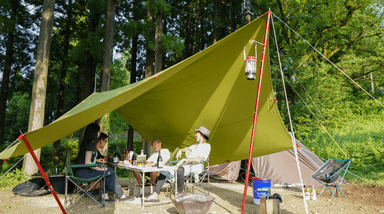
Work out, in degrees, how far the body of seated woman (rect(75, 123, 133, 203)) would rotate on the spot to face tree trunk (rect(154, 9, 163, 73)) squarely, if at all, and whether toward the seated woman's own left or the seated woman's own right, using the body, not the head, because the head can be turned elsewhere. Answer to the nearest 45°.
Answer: approximately 90° to the seated woman's own left

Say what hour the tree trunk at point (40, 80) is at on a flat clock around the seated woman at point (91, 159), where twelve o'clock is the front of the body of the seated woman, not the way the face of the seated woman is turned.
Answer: The tree trunk is roughly at 8 o'clock from the seated woman.

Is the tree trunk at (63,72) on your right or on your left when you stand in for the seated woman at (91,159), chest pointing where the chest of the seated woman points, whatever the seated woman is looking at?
on your left

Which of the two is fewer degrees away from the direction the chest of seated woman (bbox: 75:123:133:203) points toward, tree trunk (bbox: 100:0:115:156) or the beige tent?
the beige tent

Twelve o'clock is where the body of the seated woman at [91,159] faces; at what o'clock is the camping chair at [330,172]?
The camping chair is roughly at 12 o'clock from the seated woman.

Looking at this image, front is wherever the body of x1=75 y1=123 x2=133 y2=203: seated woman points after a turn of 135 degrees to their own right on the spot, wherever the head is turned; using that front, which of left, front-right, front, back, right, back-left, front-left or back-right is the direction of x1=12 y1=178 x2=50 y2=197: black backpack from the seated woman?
right

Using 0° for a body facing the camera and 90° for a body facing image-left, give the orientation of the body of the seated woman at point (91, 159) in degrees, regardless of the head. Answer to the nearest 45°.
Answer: approximately 270°

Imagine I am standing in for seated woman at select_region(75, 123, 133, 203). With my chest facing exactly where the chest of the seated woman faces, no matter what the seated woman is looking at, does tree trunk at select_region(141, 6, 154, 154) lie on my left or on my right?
on my left

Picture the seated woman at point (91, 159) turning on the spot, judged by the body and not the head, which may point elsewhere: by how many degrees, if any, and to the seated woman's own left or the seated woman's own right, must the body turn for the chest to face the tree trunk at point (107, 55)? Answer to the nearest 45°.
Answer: approximately 90° to the seated woman's own left
